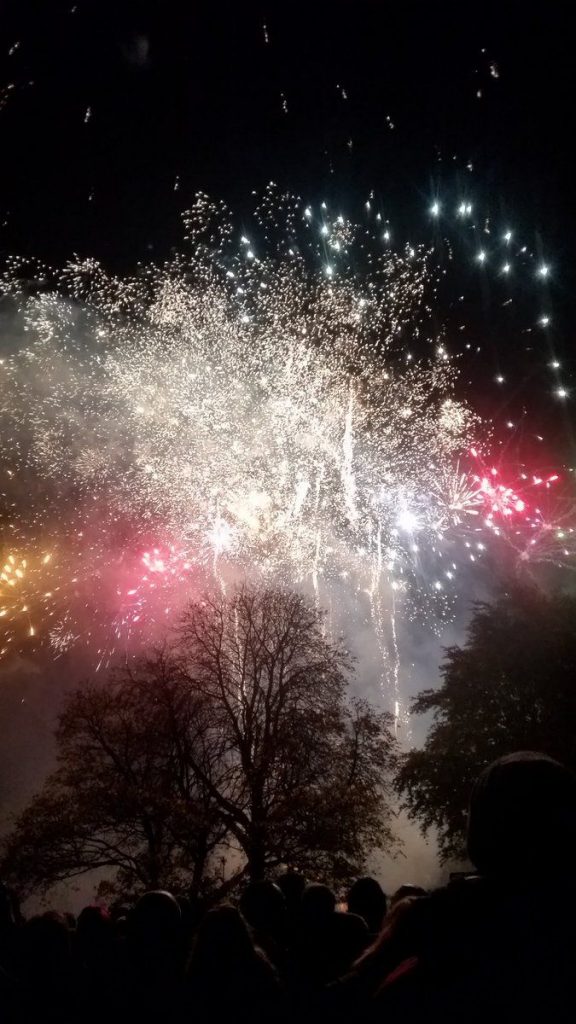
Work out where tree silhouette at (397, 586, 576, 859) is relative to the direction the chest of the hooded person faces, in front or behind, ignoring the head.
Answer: in front

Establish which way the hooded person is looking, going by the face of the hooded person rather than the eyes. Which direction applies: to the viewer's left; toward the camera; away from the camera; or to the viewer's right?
away from the camera

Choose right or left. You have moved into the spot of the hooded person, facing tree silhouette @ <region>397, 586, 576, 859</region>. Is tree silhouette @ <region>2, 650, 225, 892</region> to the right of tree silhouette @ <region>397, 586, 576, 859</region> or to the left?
left

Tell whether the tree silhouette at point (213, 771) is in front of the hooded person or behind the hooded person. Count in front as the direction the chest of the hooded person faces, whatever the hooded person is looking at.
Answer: in front

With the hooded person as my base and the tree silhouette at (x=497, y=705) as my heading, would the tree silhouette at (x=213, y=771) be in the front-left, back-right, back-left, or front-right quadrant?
front-left

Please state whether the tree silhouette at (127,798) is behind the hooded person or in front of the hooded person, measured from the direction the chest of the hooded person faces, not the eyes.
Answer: in front

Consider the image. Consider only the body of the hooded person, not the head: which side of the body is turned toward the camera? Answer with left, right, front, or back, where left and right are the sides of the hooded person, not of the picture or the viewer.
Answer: back
